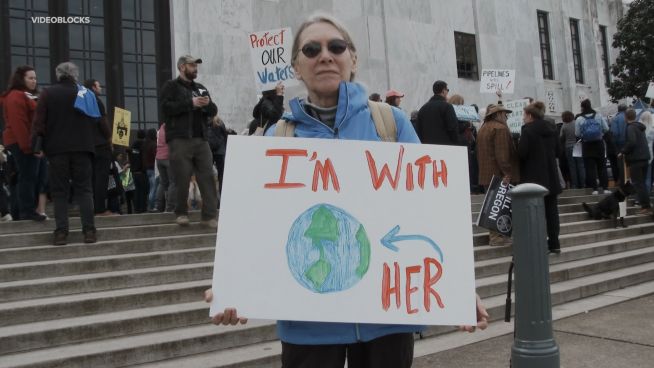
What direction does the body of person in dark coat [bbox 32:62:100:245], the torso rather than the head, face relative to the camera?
away from the camera

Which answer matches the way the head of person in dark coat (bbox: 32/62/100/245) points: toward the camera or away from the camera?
away from the camera

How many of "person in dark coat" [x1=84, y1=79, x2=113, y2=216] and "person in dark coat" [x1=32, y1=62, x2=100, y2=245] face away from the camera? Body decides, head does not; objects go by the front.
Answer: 1

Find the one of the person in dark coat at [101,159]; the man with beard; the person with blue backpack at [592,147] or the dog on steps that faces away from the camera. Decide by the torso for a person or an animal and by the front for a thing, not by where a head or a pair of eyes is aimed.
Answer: the person with blue backpack at [592,147]

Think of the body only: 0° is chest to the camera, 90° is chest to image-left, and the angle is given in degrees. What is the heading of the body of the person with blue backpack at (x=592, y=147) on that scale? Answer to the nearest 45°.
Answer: approximately 180°

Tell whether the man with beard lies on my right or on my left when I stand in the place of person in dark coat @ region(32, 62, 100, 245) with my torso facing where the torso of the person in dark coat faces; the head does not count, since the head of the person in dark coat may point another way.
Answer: on my right

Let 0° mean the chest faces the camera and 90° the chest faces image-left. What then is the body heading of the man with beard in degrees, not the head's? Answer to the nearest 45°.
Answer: approximately 315°
